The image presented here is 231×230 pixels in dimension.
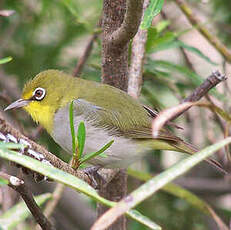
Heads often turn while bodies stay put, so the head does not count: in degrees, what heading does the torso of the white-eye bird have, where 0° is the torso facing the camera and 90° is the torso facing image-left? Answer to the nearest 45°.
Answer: approximately 90°

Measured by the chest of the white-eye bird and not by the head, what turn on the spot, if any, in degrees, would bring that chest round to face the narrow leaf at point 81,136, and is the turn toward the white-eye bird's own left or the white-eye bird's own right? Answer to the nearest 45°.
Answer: approximately 90° to the white-eye bird's own left

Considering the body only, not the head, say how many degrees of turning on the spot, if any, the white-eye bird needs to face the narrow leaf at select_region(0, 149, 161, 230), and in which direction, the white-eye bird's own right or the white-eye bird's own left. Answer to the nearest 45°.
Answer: approximately 90° to the white-eye bird's own left
